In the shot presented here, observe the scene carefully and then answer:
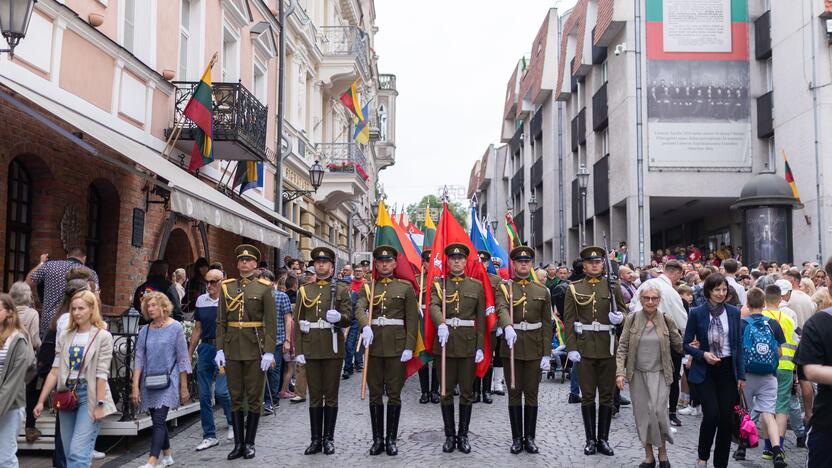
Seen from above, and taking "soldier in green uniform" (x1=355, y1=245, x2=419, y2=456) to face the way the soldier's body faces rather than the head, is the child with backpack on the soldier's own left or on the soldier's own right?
on the soldier's own left

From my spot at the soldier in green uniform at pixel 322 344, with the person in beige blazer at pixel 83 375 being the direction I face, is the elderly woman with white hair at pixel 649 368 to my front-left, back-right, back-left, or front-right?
back-left

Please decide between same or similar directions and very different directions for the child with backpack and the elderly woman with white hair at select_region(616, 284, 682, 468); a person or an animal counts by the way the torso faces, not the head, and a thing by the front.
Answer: very different directions

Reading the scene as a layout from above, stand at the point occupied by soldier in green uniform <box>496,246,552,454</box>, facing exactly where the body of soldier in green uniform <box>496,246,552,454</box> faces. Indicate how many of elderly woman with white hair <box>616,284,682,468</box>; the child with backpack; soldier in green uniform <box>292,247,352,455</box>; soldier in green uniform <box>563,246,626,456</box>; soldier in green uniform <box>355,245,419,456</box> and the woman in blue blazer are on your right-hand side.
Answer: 2

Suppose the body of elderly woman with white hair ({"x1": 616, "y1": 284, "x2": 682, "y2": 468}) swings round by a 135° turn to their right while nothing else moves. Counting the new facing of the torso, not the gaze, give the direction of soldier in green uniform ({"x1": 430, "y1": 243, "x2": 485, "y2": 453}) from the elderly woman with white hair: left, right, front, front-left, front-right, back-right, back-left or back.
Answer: front-left

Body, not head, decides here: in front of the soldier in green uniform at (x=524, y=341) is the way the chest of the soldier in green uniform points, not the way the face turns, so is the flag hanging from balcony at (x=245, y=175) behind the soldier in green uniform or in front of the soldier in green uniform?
behind

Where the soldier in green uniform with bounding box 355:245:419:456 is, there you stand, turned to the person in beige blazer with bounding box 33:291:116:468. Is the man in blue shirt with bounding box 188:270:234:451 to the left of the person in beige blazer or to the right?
right

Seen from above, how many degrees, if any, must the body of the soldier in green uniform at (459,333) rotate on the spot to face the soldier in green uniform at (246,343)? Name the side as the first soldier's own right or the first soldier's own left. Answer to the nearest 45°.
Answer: approximately 90° to the first soldier's own right

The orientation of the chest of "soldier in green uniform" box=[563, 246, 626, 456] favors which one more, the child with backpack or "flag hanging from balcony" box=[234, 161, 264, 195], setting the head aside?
the child with backpack

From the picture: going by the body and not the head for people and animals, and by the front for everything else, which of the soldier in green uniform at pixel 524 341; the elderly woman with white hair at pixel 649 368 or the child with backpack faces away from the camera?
the child with backpack

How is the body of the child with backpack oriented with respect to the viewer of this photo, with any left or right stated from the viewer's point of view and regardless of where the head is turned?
facing away from the viewer

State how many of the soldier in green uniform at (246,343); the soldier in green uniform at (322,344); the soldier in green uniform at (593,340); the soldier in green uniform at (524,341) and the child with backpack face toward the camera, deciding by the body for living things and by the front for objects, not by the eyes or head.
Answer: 4
